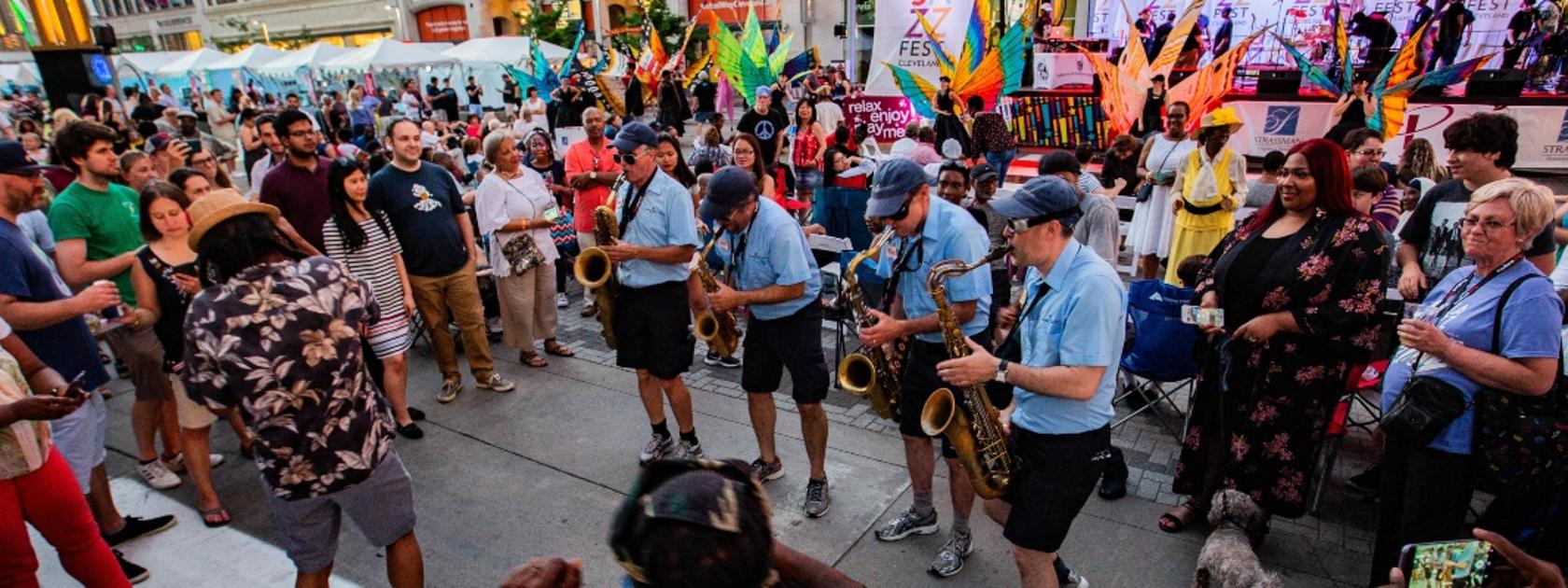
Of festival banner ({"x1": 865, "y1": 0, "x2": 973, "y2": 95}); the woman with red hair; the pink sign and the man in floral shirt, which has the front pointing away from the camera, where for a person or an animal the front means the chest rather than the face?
the man in floral shirt

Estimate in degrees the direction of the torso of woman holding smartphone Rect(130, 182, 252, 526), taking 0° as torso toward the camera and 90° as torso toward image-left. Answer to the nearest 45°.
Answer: approximately 315°

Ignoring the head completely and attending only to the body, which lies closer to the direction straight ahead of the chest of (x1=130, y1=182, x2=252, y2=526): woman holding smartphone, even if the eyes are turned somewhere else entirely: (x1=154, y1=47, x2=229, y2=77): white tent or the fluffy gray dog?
the fluffy gray dog

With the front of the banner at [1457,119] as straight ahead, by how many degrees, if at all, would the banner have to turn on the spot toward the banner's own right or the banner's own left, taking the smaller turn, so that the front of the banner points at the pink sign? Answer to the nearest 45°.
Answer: approximately 45° to the banner's own right

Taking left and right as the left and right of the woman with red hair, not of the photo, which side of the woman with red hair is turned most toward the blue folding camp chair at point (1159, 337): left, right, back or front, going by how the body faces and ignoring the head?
right

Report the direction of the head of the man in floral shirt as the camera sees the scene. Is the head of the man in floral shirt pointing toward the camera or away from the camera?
away from the camera

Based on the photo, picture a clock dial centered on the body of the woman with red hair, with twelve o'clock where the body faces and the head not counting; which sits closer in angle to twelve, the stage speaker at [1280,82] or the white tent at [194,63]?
the white tent

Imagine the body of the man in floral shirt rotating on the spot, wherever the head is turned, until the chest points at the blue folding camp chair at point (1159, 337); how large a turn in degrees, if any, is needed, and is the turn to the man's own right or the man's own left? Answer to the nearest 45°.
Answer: approximately 90° to the man's own right

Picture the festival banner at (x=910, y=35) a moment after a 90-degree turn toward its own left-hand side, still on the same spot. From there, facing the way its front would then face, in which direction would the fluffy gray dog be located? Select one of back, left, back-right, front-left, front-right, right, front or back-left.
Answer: right

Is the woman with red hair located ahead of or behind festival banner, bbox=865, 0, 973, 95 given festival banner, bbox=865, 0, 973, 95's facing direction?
ahead

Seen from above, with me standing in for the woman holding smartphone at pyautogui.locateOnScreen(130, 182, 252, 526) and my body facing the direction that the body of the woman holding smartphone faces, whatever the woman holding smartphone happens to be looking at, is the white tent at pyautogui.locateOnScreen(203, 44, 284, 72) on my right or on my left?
on my left

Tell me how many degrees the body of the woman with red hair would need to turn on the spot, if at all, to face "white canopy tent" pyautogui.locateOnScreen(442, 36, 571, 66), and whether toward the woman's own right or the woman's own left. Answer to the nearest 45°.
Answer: approximately 90° to the woman's own right

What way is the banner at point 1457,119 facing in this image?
toward the camera

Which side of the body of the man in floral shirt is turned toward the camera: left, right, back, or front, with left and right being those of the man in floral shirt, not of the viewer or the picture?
back
